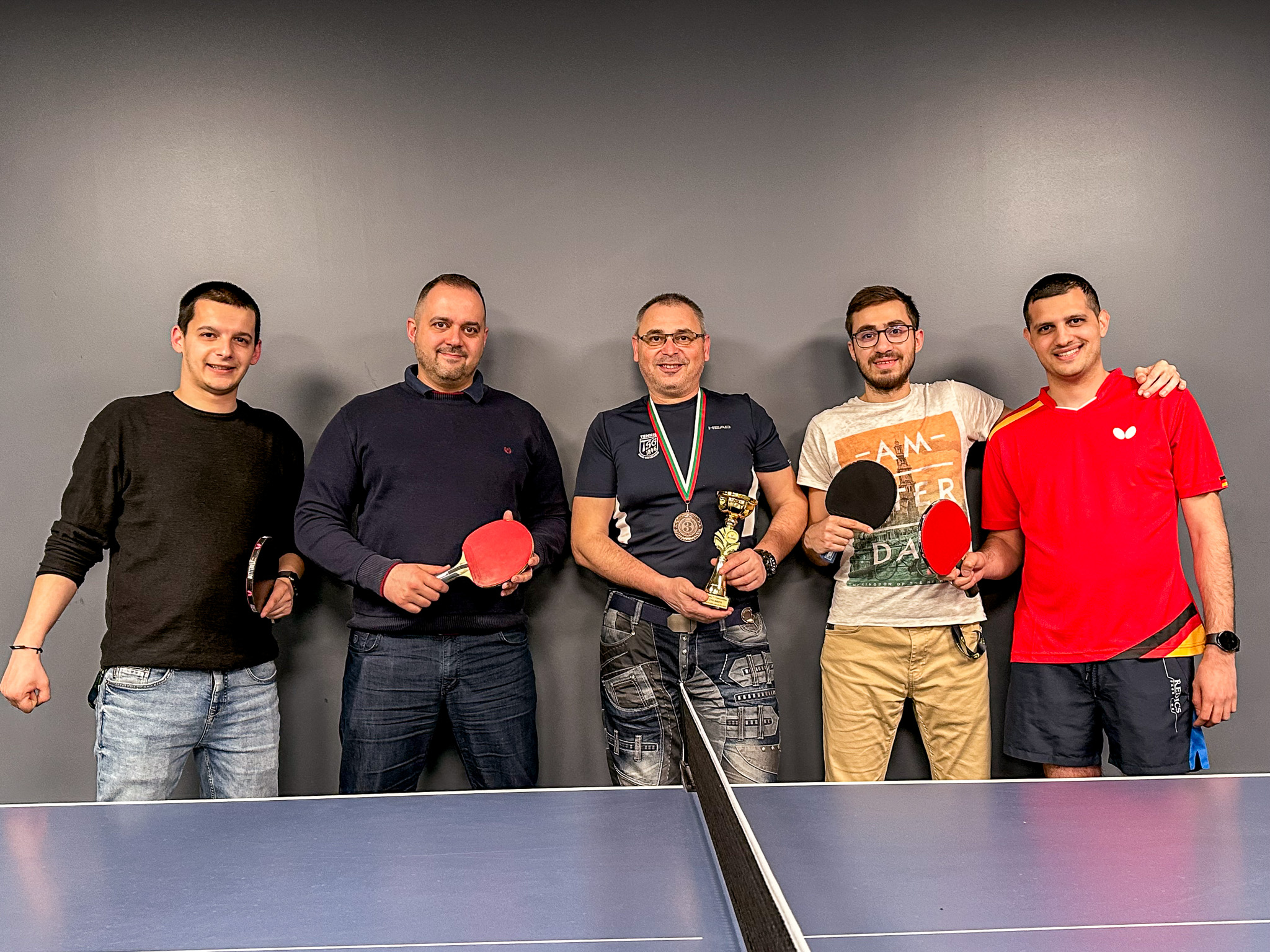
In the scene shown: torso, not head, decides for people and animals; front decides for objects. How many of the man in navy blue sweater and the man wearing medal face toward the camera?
2

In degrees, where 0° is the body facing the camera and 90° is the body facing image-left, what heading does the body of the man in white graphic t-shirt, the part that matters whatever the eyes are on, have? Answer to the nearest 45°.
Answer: approximately 0°

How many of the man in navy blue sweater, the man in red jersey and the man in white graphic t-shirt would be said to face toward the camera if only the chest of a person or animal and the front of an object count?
3

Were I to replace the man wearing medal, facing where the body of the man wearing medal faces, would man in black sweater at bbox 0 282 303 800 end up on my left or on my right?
on my right

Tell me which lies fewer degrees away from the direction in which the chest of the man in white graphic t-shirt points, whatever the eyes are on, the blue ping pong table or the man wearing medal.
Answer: the blue ping pong table

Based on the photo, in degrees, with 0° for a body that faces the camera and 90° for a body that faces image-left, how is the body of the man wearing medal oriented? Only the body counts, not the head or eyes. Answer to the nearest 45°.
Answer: approximately 0°

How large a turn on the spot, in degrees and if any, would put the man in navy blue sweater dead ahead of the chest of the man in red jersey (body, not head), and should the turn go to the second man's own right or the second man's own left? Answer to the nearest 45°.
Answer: approximately 90° to the second man's own right

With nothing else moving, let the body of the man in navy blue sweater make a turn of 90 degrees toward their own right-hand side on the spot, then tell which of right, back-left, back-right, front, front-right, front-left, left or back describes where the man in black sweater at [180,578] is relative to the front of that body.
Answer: front

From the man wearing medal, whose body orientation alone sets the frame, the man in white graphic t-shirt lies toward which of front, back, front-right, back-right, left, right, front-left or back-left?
left
